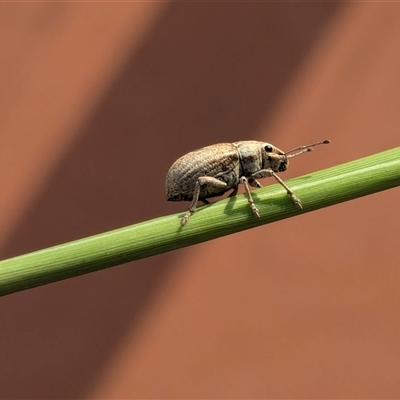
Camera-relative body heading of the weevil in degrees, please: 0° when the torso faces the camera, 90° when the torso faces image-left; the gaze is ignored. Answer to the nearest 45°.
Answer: approximately 270°
